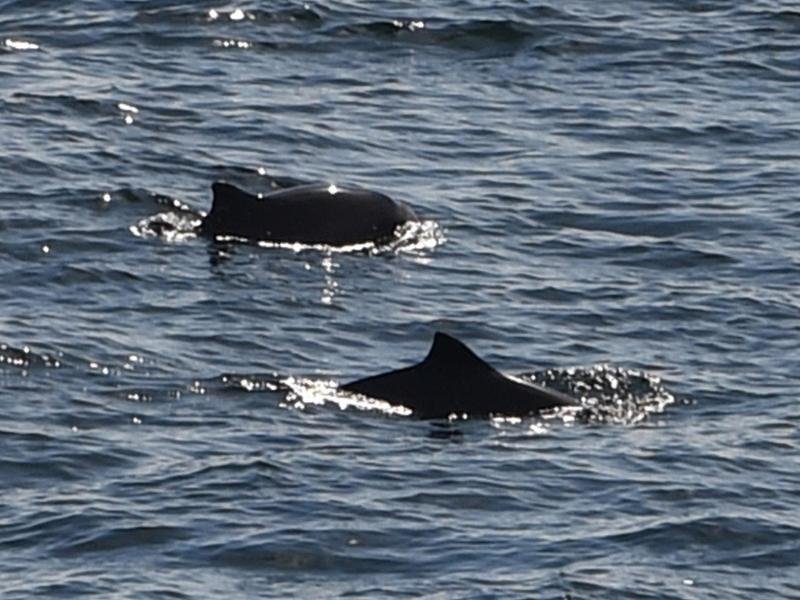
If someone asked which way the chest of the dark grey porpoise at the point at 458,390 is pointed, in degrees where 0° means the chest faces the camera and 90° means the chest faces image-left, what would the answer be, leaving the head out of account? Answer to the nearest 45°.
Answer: approximately 270°
